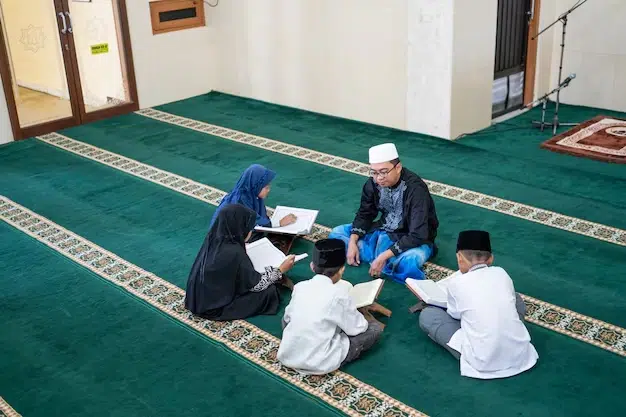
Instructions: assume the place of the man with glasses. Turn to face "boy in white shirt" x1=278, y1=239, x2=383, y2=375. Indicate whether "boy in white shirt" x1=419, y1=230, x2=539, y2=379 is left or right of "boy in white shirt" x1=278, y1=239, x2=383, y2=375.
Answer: left

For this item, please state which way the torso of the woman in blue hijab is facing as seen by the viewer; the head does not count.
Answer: to the viewer's right

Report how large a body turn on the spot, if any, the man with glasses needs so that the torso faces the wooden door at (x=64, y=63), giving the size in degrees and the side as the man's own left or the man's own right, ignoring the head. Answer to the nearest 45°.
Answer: approximately 90° to the man's own right

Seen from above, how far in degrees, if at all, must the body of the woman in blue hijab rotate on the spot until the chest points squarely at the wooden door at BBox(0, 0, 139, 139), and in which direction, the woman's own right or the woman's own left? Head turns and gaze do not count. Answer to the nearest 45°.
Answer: approximately 135° to the woman's own left

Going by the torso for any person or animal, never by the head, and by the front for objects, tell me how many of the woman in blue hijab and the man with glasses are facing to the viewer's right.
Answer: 1

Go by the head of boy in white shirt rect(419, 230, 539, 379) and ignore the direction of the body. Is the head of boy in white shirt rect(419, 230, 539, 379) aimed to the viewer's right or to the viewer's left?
to the viewer's left

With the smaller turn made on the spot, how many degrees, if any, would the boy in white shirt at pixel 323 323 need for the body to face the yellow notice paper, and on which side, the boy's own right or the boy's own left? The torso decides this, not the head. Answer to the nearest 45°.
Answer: approximately 90° to the boy's own left

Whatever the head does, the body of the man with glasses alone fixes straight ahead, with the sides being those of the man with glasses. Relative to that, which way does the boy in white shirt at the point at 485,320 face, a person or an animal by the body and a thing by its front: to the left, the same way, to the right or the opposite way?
to the right

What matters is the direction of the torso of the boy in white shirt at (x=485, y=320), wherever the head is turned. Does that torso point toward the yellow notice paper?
yes

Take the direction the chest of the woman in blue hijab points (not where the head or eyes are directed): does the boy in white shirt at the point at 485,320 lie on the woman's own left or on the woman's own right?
on the woman's own right

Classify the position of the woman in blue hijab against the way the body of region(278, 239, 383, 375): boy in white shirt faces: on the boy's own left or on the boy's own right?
on the boy's own left

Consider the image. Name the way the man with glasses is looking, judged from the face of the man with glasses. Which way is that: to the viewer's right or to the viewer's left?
to the viewer's left

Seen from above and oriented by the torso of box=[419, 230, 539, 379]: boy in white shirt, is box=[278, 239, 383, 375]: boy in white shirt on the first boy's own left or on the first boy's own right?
on the first boy's own left

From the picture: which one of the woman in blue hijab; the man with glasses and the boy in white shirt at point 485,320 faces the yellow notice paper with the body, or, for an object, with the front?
the boy in white shirt

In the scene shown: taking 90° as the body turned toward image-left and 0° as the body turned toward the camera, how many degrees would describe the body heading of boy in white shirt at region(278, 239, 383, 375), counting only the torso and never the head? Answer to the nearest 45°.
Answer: approximately 225°

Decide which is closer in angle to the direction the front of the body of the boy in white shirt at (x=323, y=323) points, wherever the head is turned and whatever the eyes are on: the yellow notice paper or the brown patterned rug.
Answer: the brown patterned rug
